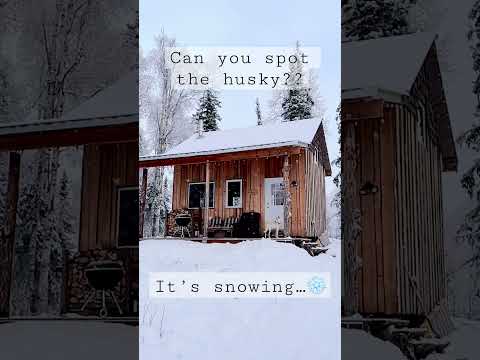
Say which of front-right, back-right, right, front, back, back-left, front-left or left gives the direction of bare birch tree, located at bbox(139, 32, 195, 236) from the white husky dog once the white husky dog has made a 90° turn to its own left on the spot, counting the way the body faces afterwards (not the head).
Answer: back-left

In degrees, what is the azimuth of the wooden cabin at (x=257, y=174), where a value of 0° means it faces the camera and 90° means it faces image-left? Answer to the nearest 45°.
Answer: approximately 45°
